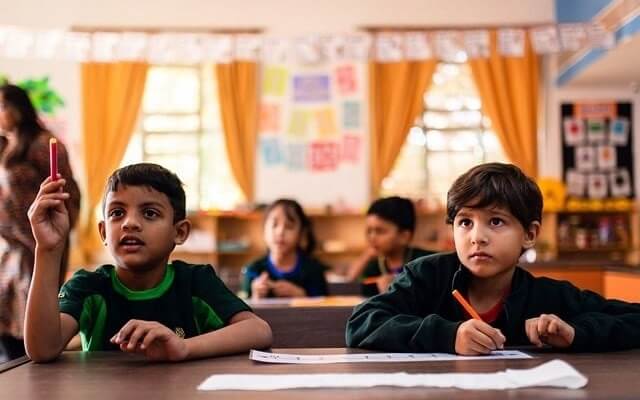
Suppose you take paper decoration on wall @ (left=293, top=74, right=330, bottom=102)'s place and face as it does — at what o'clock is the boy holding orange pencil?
The boy holding orange pencil is roughly at 12 o'clock from the paper decoration on wall.

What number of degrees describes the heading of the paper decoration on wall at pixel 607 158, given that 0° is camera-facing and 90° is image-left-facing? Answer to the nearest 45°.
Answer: approximately 0°

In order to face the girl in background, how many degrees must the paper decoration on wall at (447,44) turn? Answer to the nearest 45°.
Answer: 0° — it already faces them

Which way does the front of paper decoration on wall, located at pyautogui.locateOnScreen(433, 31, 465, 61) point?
toward the camera

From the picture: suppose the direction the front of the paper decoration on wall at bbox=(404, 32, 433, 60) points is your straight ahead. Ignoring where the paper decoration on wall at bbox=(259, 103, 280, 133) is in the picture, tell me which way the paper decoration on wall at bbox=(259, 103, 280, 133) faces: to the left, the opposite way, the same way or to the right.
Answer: the same way

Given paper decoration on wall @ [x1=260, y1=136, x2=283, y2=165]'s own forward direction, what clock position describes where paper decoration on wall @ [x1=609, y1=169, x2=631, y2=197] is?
paper decoration on wall @ [x1=609, y1=169, x2=631, y2=197] is roughly at 9 o'clock from paper decoration on wall @ [x1=260, y1=136, x2=283, y2=165].

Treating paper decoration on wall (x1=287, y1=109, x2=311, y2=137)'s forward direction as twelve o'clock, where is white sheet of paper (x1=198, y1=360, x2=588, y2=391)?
The white sheet of paper is roughly at 12 o'clock from the paper decoration on wall.

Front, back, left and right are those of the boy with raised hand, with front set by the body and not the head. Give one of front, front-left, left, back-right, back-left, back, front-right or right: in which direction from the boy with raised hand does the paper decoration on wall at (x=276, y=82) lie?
back

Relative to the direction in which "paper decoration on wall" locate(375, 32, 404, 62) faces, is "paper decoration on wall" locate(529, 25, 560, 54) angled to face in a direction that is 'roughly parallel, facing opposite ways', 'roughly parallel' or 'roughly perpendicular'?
roughly parallel

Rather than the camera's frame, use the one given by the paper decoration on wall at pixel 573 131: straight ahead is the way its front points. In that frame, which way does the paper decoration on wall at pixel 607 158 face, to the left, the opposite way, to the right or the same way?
the same way

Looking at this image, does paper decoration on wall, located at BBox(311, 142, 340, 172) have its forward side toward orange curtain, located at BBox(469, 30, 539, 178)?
no

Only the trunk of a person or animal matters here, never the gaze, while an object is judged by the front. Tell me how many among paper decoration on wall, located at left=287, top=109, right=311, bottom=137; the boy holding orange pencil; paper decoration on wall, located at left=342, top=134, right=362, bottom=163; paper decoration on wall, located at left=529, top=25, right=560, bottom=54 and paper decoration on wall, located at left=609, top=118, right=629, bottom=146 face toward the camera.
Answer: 5

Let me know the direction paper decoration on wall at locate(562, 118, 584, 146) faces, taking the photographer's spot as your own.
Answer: facing the viewer

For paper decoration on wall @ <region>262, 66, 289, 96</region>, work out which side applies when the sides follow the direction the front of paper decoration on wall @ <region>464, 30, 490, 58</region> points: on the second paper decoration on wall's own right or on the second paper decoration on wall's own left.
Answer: on the second paper decoration on wall's own right

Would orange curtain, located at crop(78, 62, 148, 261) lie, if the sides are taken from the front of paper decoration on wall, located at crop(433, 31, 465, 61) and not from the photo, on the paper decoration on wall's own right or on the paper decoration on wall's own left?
on the paper decoration on wall's own right

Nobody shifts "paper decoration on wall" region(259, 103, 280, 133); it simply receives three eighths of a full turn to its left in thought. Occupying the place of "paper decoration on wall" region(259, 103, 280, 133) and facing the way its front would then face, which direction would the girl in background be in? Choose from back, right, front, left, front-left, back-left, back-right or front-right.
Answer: back-right

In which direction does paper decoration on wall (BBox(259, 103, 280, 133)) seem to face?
toward the camera

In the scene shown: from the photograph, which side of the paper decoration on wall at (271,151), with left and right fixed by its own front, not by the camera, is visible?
front

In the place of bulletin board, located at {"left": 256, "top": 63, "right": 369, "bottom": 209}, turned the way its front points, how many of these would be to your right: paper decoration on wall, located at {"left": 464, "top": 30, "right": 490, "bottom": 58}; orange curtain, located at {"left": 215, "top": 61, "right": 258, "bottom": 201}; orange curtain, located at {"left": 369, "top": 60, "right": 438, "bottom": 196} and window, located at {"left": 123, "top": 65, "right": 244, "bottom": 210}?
2

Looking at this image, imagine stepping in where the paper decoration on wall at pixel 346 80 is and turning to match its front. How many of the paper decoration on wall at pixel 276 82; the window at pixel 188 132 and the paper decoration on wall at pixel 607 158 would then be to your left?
1
